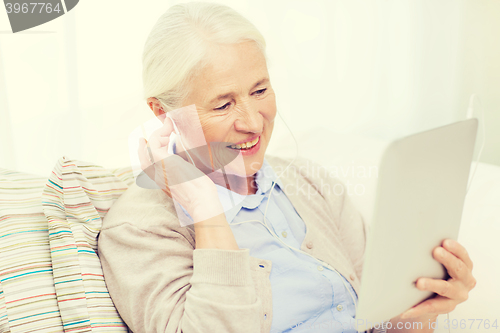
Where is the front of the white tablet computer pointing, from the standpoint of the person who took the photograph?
facing away from the viewer and to the left of the viewer

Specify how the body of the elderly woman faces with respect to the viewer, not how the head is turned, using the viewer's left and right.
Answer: facing the viewer and to the right of the viewer

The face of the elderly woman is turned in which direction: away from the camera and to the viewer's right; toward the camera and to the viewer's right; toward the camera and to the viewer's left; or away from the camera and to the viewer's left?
toward the camera and to the viewer's right

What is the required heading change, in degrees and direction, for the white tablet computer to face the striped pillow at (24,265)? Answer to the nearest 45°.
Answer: approximately 45° to its left
